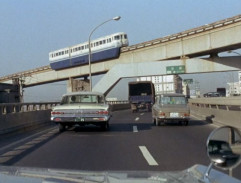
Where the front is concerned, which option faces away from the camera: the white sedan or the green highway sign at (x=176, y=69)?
the white sedan

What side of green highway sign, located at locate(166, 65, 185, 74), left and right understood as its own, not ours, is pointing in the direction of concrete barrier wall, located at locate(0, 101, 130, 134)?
front

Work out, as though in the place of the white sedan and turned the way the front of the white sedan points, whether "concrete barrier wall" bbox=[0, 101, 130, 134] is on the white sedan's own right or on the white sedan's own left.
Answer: on the white sedan's own left

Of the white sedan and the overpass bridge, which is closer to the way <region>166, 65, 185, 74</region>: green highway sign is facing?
the white sedan

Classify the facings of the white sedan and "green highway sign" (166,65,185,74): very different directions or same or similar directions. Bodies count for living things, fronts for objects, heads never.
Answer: very different directions

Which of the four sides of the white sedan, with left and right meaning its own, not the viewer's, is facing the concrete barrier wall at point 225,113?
right

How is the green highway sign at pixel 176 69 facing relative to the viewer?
toward the camera

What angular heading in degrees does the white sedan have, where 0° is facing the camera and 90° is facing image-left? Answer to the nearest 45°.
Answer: approximately 180°

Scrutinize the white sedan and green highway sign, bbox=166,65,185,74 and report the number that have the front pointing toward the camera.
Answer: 1

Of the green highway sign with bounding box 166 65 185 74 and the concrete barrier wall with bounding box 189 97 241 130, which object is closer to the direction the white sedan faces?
the green highway sign

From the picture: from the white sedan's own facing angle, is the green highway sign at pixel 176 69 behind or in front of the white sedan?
in front

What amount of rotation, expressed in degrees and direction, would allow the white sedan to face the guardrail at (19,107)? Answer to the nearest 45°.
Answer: approximately 45° to its left

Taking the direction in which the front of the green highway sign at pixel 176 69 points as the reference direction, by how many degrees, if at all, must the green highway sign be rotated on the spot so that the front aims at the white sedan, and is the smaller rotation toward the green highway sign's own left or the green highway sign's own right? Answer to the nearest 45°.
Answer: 0° — it already faces it
